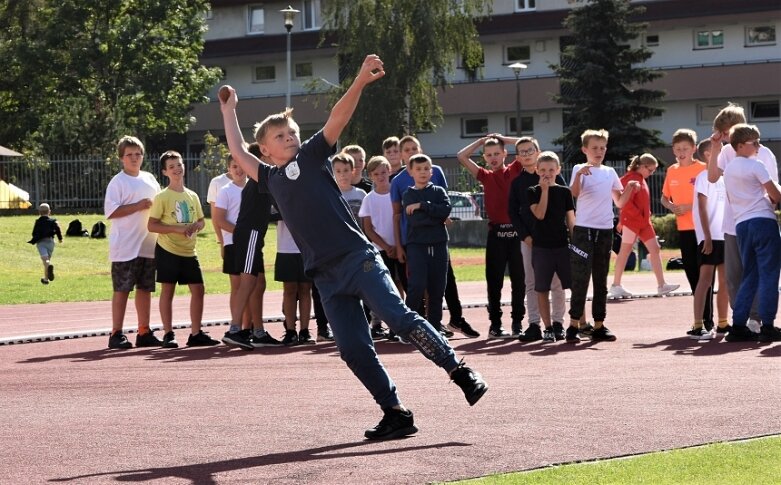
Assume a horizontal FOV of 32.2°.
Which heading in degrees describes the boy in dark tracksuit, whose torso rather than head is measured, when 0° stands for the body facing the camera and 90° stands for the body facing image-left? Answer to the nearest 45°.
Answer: approximately 0°

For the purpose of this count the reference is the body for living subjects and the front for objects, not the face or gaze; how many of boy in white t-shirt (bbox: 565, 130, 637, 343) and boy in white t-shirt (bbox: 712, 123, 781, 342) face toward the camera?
1

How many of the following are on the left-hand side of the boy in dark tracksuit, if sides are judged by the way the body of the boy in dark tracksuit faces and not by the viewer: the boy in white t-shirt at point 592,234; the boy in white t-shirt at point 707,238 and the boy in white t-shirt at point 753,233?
3

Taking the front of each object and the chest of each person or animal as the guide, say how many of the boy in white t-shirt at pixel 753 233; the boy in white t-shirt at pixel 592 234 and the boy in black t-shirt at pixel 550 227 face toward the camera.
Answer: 2

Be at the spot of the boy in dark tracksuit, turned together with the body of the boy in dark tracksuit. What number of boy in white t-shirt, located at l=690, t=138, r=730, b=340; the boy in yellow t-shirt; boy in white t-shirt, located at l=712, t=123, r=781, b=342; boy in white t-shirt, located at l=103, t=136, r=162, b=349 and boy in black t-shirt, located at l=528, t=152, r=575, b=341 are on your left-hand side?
3

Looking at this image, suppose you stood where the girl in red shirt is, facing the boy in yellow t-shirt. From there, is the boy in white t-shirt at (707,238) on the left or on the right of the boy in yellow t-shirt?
left

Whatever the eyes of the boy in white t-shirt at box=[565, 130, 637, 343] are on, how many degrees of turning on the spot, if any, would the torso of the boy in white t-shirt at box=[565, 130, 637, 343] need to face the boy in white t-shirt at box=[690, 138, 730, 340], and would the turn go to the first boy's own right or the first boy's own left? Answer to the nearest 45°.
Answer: approximately 90° to the first boy's own left
